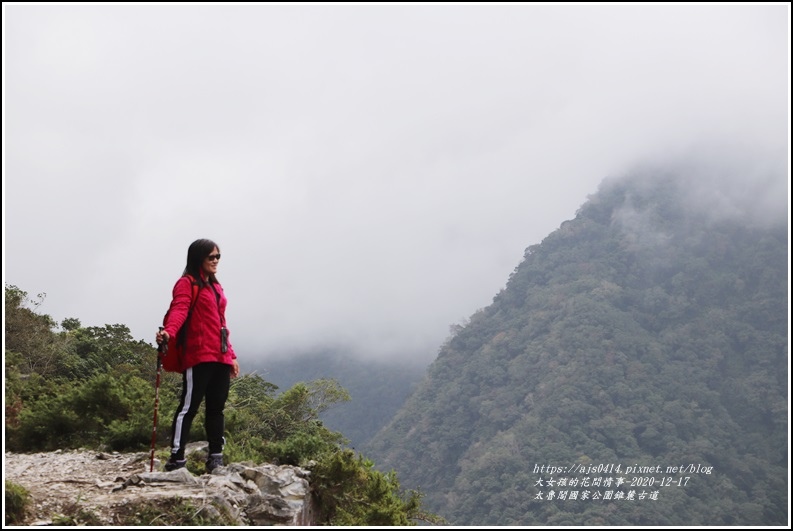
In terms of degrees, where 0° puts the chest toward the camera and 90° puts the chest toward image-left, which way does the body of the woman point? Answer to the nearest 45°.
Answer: approximately 315°

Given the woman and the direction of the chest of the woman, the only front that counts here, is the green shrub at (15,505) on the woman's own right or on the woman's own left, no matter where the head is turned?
on the woman's own right
